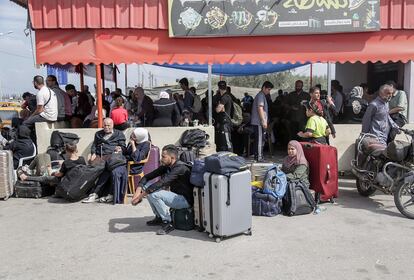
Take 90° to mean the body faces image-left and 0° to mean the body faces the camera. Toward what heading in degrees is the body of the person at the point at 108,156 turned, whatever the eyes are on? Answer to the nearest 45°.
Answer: approximately 45°

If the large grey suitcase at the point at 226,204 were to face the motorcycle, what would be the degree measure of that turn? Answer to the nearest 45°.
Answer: approximately 90° to its left

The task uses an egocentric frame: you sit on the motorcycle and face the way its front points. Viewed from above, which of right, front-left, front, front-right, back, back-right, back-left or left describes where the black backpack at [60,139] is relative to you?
back-right

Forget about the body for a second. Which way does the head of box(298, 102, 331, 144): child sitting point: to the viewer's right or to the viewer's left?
to the viewer's left

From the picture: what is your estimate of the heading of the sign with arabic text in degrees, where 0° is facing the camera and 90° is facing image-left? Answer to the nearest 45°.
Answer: approximately 0°

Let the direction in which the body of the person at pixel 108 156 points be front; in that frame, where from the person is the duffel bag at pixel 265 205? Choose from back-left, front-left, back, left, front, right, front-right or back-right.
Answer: left
